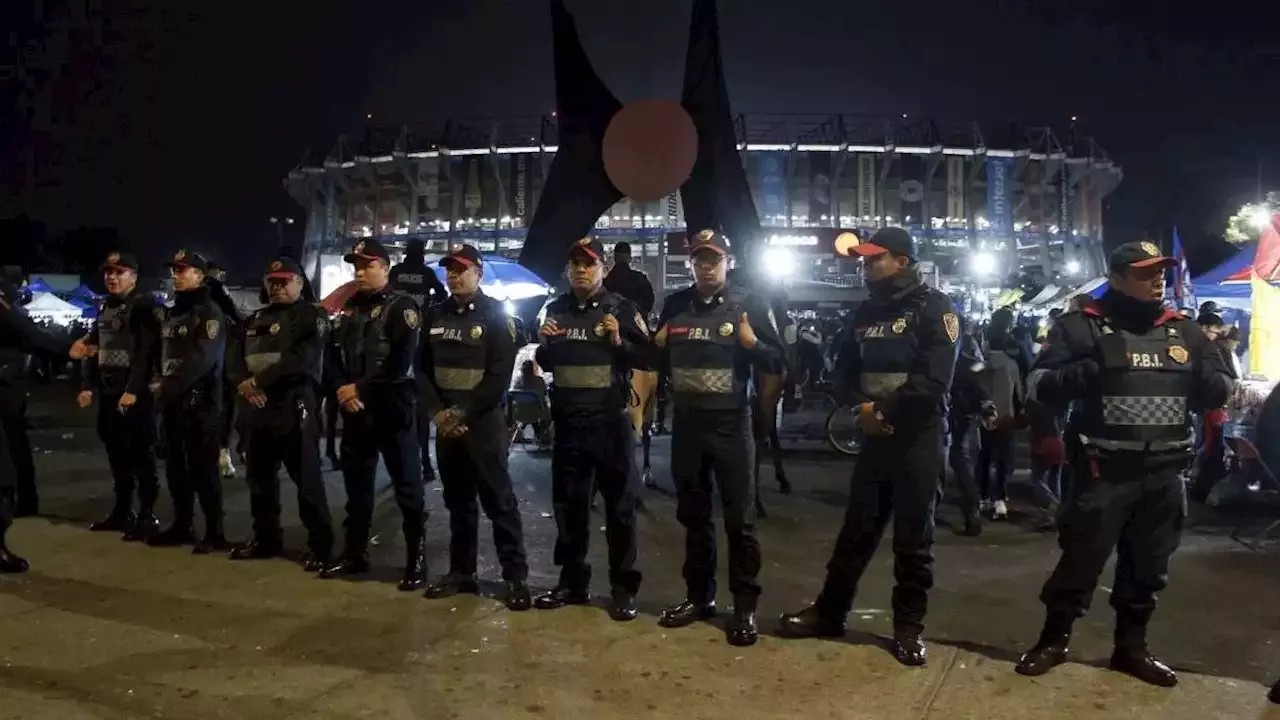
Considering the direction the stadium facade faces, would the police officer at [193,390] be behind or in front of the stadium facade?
in front

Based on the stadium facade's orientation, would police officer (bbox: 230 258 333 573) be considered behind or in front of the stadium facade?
in front

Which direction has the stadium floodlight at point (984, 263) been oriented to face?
toward the camera

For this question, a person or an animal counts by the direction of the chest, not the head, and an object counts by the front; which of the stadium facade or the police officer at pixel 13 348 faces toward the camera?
the stadium facade

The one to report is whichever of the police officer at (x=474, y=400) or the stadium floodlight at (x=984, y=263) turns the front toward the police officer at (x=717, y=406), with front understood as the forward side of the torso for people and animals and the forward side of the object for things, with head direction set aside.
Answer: the stadium floodlight

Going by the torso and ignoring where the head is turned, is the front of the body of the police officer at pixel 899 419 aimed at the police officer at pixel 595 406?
no

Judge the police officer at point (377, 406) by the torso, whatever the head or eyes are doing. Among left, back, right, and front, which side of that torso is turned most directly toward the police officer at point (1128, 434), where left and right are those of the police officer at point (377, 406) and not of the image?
left

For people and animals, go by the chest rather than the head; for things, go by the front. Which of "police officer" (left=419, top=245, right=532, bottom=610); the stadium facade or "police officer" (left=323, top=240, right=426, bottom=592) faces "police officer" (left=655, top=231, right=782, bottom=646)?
the stadium facade

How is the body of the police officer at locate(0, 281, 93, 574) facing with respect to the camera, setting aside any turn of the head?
to the viewer's right

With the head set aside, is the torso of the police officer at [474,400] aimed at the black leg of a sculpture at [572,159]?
no

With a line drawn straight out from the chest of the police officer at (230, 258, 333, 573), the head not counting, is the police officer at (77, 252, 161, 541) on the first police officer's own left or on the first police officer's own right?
on the first police officer's own right

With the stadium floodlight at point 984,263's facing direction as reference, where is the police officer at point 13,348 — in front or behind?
in front

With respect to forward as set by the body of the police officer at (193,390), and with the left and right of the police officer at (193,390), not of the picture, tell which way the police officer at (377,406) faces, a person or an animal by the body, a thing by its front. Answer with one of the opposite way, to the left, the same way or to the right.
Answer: the same way

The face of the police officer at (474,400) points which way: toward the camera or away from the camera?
toward the camera

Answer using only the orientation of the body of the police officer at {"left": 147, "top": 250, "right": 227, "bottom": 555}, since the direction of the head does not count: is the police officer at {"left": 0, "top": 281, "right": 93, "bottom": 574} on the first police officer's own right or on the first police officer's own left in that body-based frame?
on the first police officer's own right

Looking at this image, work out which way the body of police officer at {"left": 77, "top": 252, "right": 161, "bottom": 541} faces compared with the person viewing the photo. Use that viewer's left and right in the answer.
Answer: facing the viewer and to the left of the viewer

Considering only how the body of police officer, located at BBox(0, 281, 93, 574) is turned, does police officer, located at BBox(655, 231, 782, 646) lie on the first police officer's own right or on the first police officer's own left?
on the first police officer's own right

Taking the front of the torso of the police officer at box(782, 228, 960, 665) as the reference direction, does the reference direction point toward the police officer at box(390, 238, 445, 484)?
no

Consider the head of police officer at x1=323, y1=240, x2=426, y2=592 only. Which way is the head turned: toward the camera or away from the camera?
toward the camera

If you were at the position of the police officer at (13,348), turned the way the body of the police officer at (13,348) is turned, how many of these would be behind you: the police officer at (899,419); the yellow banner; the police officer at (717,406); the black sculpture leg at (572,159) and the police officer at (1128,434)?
0

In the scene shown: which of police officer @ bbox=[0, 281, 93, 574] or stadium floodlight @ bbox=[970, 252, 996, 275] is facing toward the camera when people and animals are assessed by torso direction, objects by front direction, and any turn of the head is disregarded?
the stadium floodlight
